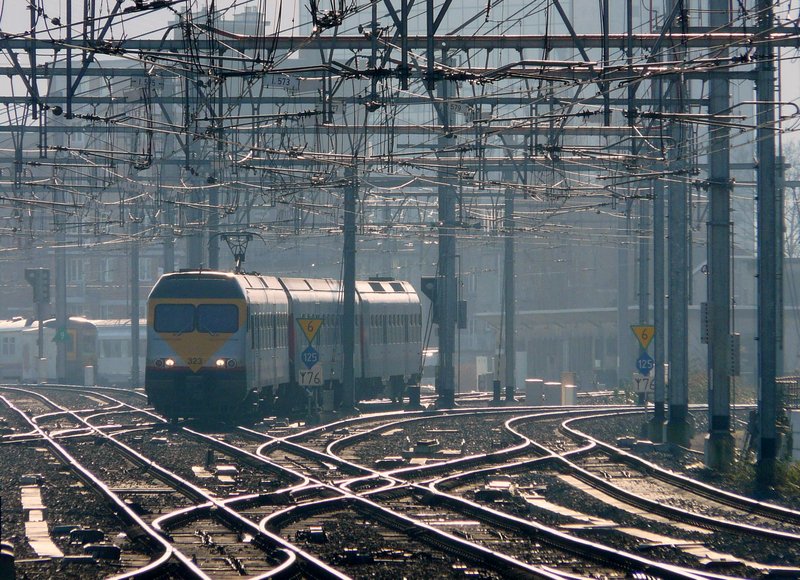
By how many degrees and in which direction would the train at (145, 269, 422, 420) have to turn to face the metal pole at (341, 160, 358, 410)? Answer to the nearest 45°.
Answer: approximately 135° to its left

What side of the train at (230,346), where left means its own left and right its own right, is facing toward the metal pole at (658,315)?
left

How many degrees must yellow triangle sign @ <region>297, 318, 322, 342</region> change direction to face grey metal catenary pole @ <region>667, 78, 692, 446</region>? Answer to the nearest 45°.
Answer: approximately 45° to its left

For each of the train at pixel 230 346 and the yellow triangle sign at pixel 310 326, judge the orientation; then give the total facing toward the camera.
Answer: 2

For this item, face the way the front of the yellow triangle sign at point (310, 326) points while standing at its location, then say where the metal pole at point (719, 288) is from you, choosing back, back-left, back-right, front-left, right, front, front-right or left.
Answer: front-left

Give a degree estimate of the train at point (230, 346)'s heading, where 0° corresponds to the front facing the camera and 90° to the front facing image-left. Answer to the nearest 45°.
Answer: approximately 0°

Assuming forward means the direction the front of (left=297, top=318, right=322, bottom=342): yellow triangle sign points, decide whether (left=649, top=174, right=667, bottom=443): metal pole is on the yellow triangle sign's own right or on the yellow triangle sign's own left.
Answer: on the yellow triangle sign's own left

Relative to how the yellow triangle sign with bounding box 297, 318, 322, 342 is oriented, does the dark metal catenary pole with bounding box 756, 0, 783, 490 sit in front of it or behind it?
in front

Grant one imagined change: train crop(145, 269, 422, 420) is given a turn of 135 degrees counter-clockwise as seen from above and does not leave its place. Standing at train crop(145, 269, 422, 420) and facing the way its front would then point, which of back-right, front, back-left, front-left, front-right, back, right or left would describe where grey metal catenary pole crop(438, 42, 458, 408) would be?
front

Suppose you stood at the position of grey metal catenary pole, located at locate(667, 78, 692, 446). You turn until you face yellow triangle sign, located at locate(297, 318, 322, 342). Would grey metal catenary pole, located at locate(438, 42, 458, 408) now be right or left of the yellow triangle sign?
right
